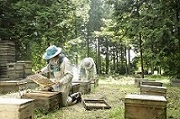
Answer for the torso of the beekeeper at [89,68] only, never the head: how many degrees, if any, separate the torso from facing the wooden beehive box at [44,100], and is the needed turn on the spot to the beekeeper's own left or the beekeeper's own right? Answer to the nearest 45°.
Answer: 0° — they already face it

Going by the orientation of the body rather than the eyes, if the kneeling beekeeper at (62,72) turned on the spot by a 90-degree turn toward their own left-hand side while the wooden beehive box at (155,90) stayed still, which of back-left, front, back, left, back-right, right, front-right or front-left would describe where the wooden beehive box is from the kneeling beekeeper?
front-left

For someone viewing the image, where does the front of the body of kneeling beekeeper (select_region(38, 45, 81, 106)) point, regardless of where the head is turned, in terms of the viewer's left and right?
facing the viewer and to the left of the viewer

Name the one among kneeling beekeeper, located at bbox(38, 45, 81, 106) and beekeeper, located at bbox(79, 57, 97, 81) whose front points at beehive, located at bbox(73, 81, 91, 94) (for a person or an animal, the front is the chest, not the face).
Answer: the beekeeper

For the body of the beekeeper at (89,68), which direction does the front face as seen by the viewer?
toward the camera

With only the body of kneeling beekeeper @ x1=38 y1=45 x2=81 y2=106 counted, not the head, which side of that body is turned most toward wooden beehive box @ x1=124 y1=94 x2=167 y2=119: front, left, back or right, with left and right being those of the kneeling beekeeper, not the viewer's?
left

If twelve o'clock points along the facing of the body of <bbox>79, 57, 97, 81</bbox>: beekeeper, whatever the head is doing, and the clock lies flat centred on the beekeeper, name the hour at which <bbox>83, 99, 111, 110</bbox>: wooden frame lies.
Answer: The wooden frame is roughly at 12 o'clock from the beekeeper.

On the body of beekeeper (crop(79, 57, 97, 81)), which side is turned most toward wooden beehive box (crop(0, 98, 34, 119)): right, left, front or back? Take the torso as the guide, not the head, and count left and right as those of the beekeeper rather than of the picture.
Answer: front
